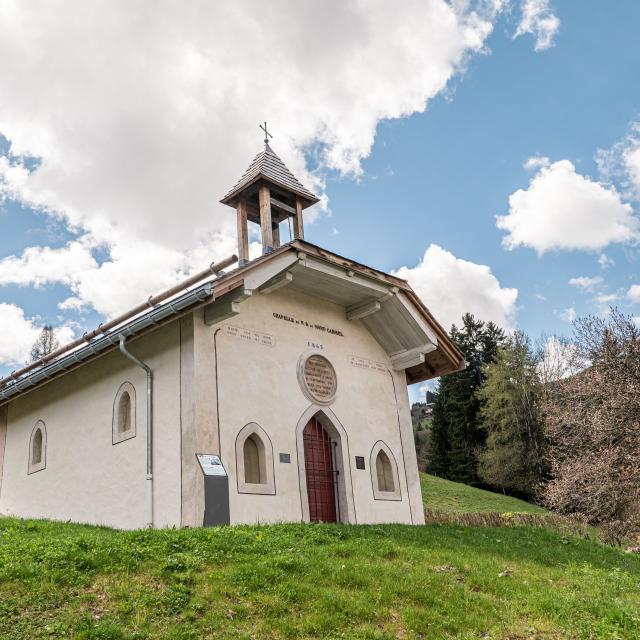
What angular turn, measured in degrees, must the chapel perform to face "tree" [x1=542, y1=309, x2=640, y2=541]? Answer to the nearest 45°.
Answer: approximately 45° to its left

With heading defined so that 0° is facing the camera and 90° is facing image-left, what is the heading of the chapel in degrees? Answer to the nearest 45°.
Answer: approximately 315°

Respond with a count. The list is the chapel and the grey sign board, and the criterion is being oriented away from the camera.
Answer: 0

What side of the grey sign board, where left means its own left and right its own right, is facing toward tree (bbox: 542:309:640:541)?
left

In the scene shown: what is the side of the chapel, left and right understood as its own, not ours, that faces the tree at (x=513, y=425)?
left

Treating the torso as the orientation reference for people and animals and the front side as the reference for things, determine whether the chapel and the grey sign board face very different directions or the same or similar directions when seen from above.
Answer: same or similar directions

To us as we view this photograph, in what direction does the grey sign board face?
facing the viewer and to the right of the viewer
